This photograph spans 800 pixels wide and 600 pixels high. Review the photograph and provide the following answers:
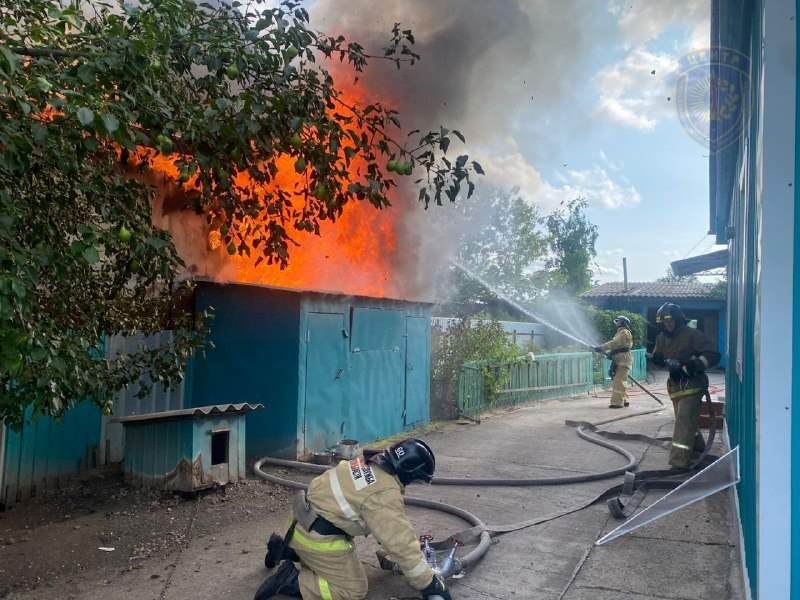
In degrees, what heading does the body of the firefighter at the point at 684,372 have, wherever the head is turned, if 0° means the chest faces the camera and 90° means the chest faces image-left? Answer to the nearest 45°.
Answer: approximately 45°

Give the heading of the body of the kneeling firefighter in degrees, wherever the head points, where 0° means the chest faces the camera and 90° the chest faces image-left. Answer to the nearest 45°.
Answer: approximately 270°

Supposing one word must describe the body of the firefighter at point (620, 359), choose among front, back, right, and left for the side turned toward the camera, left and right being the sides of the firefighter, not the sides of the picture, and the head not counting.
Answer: left

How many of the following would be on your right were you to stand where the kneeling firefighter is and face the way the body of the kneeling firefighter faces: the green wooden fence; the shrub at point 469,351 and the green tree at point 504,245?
0

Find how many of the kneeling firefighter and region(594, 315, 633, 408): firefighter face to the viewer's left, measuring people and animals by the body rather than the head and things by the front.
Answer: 1

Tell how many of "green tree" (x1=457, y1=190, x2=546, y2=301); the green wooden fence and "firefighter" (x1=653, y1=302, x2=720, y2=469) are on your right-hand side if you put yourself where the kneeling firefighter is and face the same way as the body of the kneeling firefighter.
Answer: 0

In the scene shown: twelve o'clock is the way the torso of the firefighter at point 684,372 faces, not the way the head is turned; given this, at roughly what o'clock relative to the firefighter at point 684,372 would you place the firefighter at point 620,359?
the firefighter at point 620,359 is roughly at 4 o'clock from the firefighter at point 684,372.

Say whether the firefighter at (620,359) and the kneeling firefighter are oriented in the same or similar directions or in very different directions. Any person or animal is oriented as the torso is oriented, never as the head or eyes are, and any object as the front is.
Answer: very different directions

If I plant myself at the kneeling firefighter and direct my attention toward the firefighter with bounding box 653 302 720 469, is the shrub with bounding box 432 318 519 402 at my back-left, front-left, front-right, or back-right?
front-left

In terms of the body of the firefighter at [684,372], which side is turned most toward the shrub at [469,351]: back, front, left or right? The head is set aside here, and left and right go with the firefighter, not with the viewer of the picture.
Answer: right

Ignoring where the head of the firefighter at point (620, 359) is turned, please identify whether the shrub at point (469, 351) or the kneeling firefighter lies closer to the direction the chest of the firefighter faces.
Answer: the shrub

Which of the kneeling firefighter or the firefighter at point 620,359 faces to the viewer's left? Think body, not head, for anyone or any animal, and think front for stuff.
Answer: the firefighter

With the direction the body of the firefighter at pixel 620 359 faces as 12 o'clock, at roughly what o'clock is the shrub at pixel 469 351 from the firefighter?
The shrub is roughly at 11 o'clock from the firefighter.

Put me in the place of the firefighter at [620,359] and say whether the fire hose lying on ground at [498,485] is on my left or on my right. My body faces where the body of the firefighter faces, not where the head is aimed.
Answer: on my left

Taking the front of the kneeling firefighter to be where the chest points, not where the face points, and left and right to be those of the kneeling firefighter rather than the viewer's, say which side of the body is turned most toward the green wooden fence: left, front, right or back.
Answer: left
